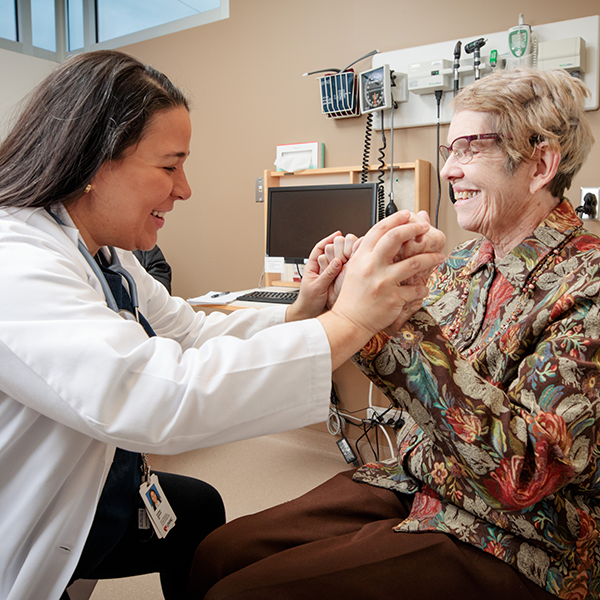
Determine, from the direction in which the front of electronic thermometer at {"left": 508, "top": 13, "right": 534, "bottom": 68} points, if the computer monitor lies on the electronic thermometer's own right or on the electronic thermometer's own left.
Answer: on the electronic thermometer's own right

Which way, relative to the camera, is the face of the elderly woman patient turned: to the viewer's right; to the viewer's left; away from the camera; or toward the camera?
to the viewer's left

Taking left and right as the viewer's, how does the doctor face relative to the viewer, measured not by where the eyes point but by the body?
facing to the right of the viewer

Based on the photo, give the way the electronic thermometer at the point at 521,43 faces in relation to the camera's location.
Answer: facing the viewer and to the left of the viewer

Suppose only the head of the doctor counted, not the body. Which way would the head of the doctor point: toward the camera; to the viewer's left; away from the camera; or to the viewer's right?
to the viewer's right

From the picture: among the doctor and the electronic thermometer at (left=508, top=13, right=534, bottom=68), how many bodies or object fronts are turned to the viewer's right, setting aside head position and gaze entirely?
1

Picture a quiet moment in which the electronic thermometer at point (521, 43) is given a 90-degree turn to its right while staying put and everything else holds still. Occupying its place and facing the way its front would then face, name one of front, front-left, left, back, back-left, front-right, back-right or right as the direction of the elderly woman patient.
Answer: back-left
